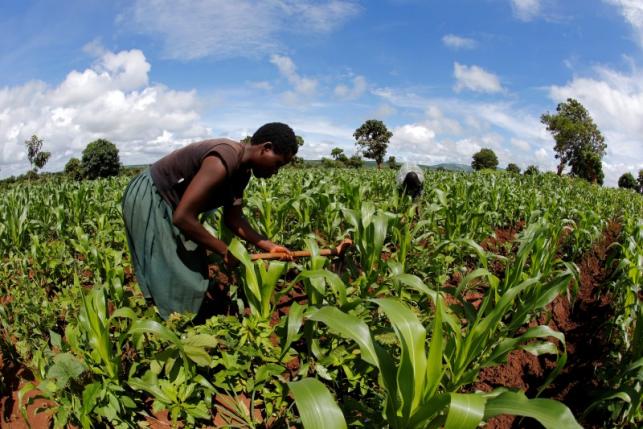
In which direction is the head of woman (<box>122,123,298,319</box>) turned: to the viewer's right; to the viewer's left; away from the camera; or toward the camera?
to the viewer's right

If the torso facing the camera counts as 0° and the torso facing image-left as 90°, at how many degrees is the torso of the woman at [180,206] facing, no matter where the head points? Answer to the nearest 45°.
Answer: approximately 270°

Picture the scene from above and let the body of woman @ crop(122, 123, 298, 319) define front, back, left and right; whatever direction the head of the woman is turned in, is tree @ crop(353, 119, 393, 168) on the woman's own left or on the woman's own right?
on the woman's own left

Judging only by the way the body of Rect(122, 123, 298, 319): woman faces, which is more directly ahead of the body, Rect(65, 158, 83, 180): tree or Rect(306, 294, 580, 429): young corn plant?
the young corn plant

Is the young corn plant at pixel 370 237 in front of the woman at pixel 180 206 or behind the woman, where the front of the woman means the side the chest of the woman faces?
in front

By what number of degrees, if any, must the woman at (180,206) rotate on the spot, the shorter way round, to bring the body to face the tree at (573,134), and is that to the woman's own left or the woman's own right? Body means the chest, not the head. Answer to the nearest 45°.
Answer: approximately 45° to the woman's own left

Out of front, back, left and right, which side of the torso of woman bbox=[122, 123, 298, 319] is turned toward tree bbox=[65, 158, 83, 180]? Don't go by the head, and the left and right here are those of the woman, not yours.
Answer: left
